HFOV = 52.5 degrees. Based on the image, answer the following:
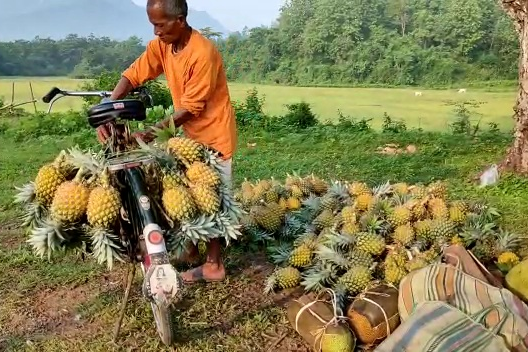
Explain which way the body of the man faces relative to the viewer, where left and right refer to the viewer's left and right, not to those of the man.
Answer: facing the viewer and to the left of the viewer

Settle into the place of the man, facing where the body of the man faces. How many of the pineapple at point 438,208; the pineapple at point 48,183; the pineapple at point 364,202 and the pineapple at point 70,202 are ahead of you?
2

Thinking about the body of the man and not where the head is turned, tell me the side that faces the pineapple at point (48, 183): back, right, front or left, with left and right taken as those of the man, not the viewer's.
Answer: front

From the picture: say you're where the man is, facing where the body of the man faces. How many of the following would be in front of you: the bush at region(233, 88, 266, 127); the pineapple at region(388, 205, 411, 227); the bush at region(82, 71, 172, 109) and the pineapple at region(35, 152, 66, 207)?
1

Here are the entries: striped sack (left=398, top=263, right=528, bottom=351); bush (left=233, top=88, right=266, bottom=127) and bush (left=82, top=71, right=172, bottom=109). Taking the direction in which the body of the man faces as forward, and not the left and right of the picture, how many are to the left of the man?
1

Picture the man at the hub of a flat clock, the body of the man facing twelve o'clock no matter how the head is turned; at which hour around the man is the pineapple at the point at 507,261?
The pineapple is roughly at 8 o'clock from the man.

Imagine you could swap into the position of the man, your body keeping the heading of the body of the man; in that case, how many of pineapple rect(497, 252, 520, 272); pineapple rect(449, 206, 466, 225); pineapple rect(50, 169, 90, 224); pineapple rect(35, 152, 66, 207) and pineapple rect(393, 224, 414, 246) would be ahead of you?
2
